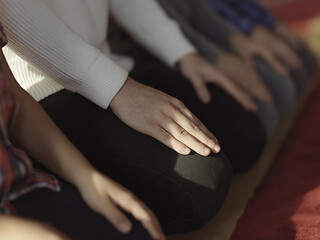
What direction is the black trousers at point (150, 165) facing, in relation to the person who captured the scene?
facing the viewer and to the right of the viewer
